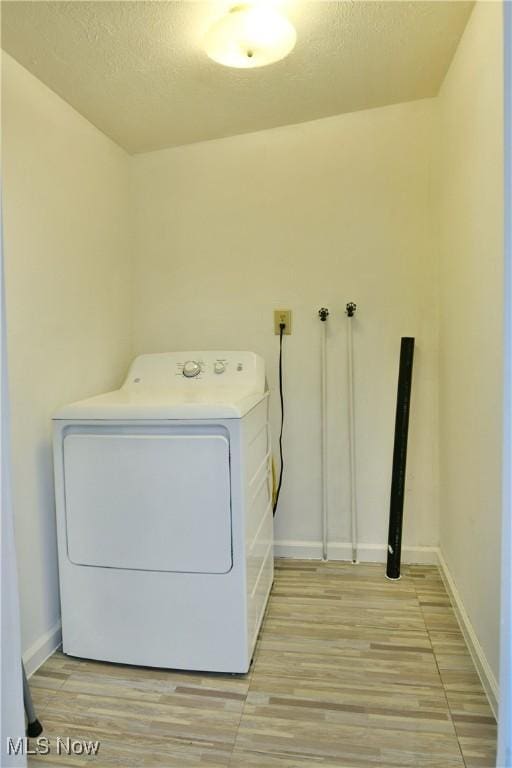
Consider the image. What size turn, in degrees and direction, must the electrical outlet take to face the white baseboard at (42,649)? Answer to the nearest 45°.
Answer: approximately 45° to its right

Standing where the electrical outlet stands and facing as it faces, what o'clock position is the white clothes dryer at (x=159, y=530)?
The white clothes dryer is roughly at 1 o'clock from the electrical outlet.

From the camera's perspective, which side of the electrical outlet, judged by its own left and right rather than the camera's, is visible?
front

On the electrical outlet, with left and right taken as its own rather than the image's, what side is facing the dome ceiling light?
front
